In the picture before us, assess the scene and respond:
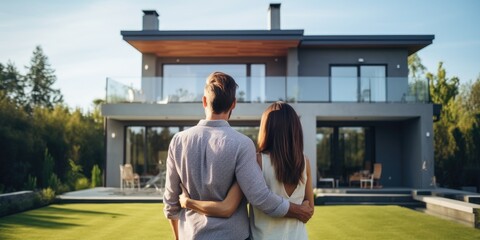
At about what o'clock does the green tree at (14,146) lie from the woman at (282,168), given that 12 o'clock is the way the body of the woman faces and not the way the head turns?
The green tree is roughly at 11 o'clock from the woman.

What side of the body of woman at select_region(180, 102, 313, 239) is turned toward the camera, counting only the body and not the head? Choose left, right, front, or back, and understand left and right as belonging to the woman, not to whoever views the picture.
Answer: back

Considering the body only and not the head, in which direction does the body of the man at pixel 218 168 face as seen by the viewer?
away from the camera

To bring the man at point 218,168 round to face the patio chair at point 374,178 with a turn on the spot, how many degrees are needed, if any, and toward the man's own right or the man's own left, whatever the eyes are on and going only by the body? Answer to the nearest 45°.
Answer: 0° — they already face it

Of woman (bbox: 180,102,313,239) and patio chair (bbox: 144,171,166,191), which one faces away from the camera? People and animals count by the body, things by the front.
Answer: the woman
